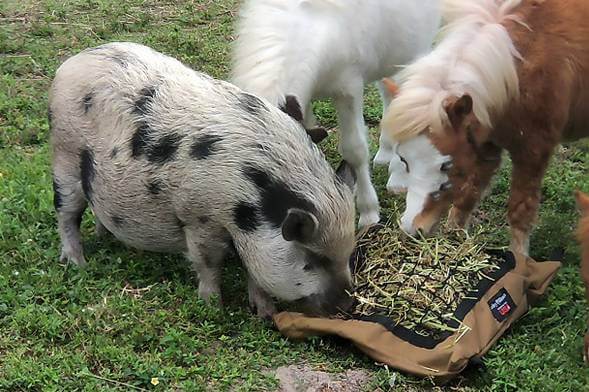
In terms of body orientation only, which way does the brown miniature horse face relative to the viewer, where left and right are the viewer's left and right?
facing the viewer and to the left of the viewer

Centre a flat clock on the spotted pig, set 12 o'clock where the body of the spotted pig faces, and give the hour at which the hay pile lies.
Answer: The hay pile is roughly at 11 o'clock from the spotted pig.

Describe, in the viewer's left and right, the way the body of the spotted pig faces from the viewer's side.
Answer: facing the viewer and to the right of the viewer

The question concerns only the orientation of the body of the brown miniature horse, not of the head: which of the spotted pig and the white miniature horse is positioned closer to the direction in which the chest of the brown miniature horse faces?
the spotted pig
